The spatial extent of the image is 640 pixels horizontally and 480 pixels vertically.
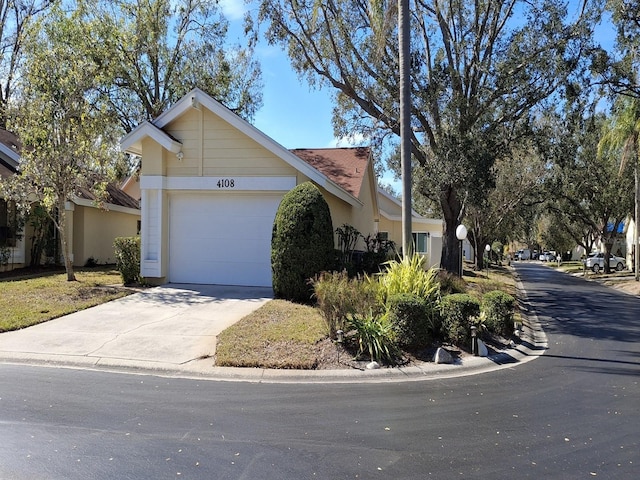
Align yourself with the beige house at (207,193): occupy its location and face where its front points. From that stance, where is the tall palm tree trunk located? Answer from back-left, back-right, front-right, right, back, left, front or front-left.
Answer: front-left

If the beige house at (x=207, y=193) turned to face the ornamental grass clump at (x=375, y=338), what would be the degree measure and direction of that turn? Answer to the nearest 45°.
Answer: approximately 45° to its left

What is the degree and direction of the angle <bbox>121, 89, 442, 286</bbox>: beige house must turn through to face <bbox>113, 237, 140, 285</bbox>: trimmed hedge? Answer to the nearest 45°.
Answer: approximately 90° to its right

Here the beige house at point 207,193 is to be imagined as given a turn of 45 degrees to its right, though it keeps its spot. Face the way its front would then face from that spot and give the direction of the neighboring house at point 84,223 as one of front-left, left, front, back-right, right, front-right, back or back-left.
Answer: right

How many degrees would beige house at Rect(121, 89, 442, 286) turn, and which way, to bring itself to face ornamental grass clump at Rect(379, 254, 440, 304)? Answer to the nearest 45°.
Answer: approximately 45° to its left

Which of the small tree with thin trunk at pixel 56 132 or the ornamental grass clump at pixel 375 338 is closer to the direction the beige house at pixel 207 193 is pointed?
the ornamental grass clump

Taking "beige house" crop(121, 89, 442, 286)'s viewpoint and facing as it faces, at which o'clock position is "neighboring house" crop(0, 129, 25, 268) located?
The neighboring house is roughly at 4 o'clock from the beige house.

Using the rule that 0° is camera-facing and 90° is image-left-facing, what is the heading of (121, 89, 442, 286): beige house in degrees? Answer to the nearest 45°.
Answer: approximately 0°

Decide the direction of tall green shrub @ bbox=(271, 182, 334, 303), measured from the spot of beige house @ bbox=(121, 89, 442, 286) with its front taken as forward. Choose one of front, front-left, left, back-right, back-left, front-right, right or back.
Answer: front-left

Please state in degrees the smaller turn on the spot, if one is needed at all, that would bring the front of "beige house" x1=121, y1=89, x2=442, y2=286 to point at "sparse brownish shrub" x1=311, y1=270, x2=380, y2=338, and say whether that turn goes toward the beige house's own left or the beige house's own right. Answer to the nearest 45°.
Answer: approximately 45° to the beige house's own left

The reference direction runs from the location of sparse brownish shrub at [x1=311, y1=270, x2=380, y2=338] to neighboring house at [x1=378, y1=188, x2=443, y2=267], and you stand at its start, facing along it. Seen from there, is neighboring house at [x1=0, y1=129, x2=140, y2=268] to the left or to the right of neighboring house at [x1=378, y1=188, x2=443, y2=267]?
left

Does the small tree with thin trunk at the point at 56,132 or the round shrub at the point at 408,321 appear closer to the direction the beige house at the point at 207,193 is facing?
the round shrub

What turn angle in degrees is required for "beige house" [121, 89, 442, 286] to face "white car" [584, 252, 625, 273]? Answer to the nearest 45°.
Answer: approximately 135° to its left

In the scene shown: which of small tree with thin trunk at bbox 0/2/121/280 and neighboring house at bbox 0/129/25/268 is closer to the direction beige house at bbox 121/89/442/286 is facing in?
the small tree with thin trunk

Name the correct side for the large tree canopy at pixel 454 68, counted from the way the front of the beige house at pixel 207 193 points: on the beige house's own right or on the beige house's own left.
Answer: on the beige house's own left
